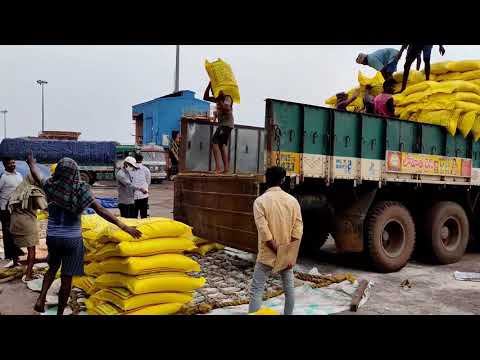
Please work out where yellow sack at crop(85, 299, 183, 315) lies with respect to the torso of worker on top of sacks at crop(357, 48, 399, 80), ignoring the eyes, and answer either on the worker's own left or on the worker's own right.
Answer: on the worker's own left

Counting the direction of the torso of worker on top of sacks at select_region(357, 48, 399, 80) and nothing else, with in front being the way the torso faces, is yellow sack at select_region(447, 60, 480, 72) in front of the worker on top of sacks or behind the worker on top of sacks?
behind

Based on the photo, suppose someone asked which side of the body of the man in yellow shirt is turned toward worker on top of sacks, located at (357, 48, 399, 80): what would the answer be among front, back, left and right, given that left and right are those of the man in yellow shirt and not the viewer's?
front

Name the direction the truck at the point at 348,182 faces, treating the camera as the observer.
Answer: facing away from the viewer and to the right of the viewer

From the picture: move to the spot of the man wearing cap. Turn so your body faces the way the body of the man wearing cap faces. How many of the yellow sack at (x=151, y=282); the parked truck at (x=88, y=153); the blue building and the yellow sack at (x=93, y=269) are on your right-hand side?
2

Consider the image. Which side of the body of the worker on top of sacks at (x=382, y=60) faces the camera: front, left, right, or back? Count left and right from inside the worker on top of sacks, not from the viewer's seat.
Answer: left

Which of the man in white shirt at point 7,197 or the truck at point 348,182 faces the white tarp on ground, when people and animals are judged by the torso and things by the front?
the man in white shirt
